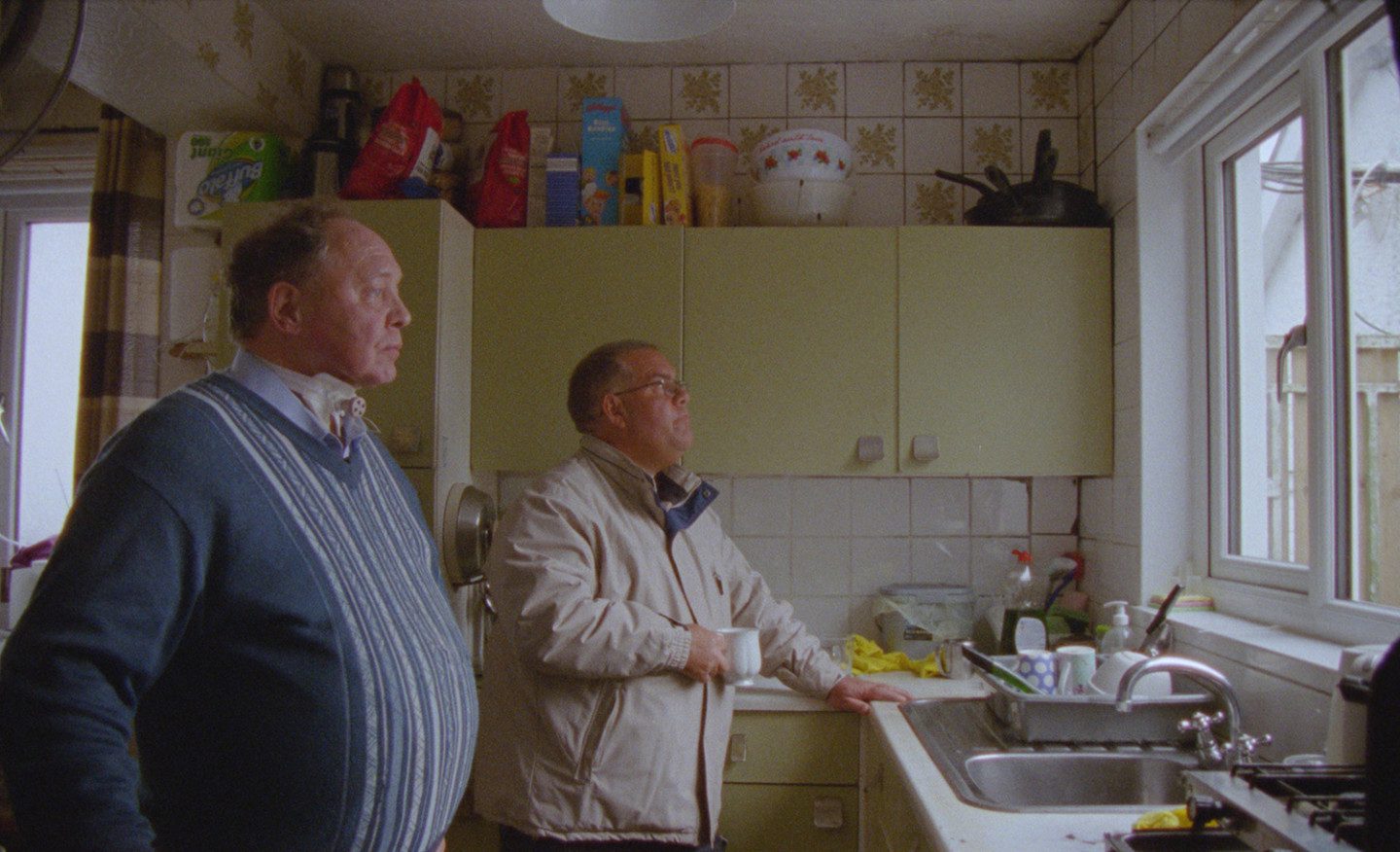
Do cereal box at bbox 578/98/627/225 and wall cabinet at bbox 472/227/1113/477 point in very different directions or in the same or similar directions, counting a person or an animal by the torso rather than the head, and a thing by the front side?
same or similar directions

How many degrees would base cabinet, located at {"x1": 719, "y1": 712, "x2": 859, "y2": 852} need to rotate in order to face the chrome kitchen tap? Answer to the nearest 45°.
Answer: approximately 45° to its left

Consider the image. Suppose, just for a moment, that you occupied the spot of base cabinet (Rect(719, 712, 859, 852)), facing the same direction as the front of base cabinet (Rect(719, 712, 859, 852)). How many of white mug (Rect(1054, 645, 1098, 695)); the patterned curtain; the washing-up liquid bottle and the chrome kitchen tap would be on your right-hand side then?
1

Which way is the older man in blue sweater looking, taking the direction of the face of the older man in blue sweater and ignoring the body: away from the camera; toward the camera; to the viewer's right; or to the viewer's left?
to the viewer's right

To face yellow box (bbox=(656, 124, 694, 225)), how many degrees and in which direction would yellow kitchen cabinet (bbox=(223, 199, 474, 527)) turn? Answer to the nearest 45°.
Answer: approximately 90° to its left

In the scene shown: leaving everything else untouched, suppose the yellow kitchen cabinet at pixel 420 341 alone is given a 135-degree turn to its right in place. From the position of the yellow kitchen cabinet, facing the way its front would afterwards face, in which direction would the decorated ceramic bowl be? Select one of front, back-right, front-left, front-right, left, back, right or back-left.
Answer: back-right

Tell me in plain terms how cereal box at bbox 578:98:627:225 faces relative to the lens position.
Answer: facing the viewer
